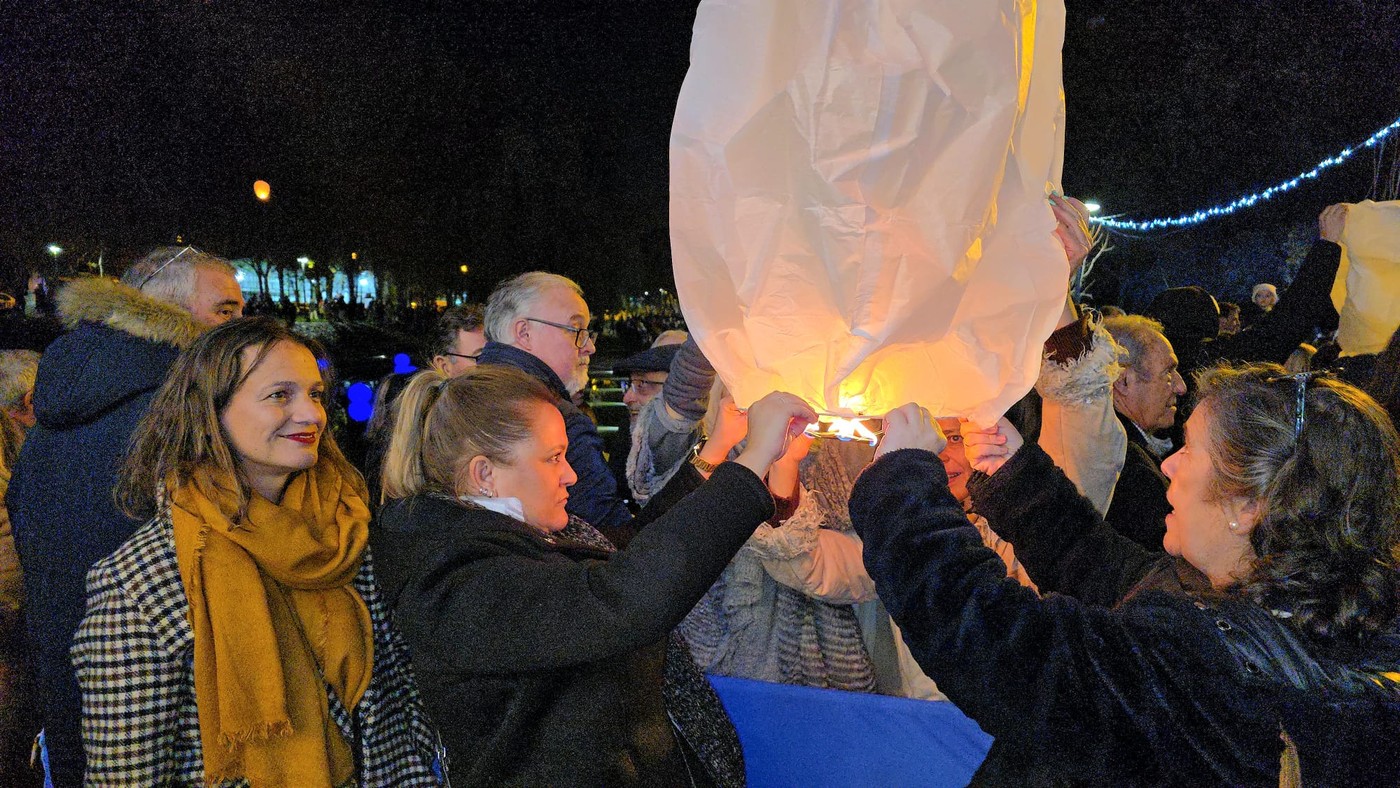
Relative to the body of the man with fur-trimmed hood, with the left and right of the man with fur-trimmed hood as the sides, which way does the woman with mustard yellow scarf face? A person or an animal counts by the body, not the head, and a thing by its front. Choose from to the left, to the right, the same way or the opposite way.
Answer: to the right

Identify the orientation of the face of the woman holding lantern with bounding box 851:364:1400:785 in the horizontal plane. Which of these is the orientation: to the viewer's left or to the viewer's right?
to the viewer's left

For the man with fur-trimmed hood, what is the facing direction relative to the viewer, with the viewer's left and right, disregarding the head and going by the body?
facing away from the viewer and to the right of the viewer

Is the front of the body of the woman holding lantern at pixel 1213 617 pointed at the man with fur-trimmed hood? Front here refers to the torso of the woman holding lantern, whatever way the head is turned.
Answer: yes

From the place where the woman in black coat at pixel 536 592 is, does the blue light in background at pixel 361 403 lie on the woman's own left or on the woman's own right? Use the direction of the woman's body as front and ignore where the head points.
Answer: on the woman's own left

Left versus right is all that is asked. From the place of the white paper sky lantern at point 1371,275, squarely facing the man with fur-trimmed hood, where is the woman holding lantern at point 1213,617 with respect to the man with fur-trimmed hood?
left

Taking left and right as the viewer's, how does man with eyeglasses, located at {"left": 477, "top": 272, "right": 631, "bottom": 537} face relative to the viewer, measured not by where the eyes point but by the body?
facing to the right of the viewer

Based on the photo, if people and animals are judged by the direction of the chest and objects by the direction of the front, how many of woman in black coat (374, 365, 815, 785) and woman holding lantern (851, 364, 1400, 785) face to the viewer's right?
1

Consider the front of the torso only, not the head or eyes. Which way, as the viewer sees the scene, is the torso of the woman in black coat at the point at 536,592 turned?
to the viewer's right

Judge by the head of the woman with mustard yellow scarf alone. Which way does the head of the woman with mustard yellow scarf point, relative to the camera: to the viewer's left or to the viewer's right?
to the viewer's right

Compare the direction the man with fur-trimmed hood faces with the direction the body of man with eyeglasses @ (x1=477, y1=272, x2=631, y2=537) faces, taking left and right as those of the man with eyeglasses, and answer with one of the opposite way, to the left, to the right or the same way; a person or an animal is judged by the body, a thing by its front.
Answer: to the left

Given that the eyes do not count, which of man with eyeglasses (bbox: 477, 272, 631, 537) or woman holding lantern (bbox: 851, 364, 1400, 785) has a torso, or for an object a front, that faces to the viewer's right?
the man with eyeglasses
